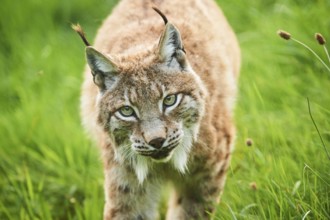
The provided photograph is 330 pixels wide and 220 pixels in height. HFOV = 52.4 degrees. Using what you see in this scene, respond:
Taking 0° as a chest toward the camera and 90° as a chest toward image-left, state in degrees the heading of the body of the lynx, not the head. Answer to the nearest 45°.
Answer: approximately 0°
